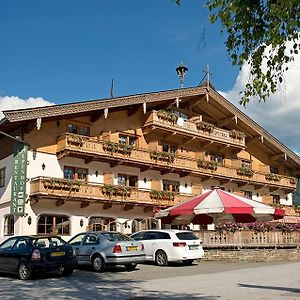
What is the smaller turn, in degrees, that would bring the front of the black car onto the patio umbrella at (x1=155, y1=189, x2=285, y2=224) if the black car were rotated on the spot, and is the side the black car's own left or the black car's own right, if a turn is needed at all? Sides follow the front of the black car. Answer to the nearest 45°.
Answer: approximately 90° to the black car's own right

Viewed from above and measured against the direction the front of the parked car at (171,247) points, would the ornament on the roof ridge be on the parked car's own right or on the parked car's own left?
on the parked car's own right

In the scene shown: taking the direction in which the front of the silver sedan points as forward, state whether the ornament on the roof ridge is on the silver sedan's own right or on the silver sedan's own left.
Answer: on the silver sedan's own right

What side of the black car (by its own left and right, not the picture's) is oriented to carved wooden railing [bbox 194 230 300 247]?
right

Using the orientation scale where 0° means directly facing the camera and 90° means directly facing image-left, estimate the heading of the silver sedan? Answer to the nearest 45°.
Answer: approximately 135°

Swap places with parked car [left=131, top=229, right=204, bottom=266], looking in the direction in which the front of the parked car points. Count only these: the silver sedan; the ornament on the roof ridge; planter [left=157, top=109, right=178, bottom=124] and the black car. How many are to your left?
2

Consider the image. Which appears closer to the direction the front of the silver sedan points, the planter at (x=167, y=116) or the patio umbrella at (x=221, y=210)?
the planter

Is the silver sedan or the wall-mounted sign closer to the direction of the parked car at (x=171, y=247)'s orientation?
the wall-mounted sign

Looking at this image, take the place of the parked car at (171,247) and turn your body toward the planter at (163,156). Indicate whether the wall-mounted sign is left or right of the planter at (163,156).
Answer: left

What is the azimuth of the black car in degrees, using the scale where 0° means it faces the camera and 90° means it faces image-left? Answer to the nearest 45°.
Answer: approximately 135°
